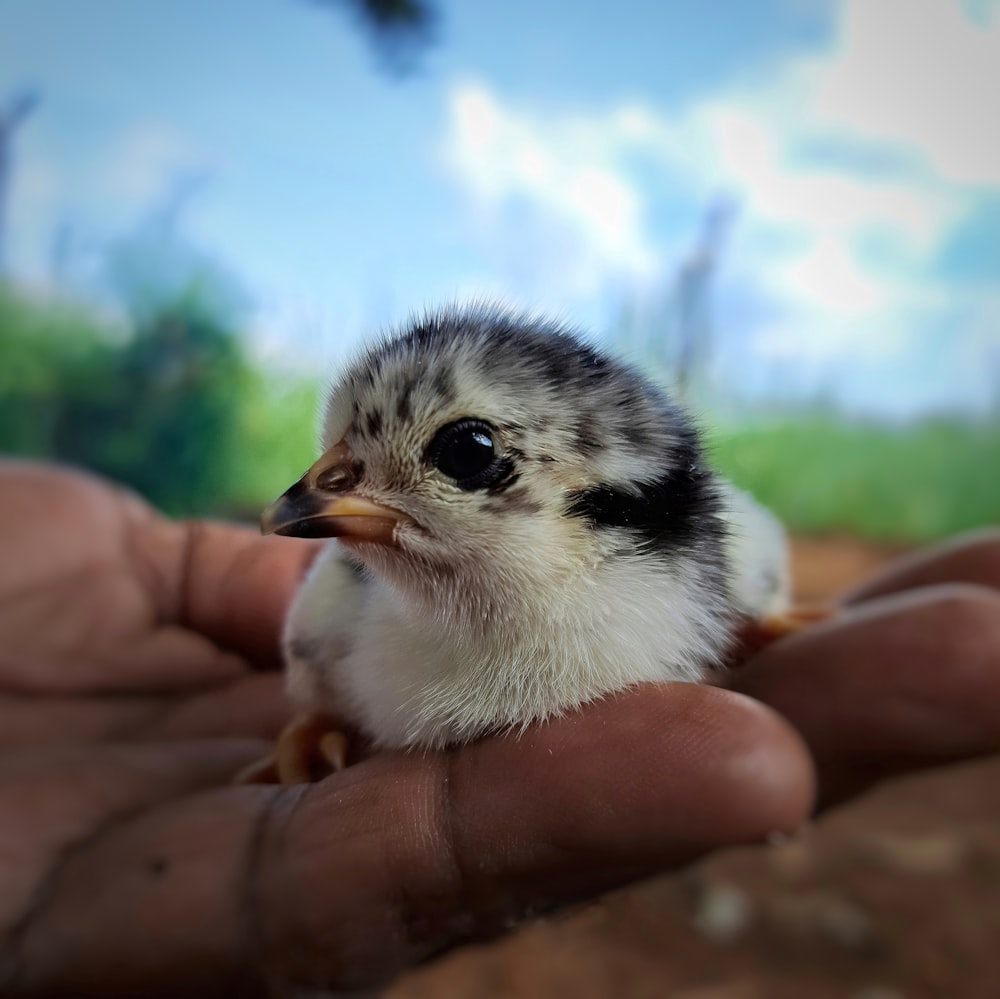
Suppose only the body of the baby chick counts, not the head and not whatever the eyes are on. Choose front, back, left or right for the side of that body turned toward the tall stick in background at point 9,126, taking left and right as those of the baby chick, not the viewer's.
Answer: right

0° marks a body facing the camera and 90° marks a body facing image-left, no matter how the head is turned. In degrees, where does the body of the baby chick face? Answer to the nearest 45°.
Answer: approximately 45°

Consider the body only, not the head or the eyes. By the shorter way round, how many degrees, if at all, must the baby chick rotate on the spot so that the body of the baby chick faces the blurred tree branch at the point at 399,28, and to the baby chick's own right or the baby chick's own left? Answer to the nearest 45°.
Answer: approximately 135° to the baby chick's own right

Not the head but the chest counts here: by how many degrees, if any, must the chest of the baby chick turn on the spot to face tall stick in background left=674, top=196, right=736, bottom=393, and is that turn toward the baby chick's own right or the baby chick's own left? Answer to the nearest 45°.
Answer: approximately 135° to the baby chick's own right
